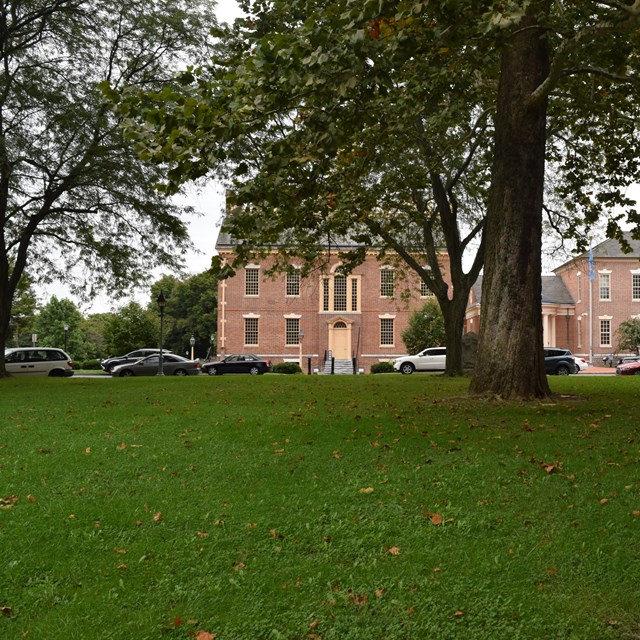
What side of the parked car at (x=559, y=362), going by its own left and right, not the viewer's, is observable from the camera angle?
left

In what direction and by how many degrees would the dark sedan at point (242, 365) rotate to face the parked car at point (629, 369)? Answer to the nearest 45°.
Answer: approximately 180°

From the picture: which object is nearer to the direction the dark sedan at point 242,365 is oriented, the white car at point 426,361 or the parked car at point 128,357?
the parked car

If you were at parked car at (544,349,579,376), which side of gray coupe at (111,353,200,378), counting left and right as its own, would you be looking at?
back

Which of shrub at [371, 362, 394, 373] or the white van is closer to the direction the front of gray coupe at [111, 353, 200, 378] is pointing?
the white van

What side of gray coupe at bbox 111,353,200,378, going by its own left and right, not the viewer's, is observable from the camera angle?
left

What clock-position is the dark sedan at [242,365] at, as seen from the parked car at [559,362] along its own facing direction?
The dark sedan is roughly at 12 o'clock from the parked car.

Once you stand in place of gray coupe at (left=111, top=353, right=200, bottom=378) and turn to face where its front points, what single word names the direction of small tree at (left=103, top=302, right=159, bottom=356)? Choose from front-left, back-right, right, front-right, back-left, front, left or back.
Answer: right

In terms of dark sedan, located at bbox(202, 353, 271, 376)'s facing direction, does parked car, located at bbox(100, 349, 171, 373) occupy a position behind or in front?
in front

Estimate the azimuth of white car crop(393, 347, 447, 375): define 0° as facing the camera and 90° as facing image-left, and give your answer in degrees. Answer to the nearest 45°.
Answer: approximately 90°

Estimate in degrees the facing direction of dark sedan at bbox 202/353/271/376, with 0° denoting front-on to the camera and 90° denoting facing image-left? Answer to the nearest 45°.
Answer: approximately 90°

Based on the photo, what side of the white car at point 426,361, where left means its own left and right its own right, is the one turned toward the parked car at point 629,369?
back
